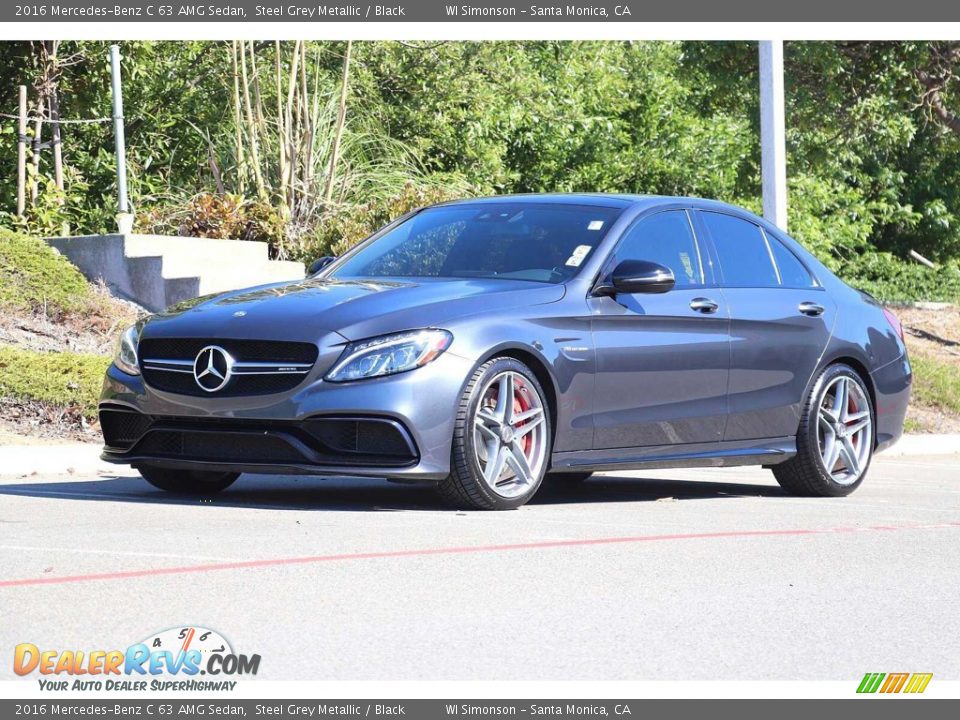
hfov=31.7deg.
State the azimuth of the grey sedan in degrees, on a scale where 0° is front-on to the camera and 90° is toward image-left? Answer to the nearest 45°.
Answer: approximately 45°

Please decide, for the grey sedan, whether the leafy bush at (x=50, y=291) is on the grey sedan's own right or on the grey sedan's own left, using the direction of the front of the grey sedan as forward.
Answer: on the grey sedan's own right

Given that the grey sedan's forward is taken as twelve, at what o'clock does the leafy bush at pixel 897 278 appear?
The leafy bush is roughly at 5 o'clock from the grey sedan.

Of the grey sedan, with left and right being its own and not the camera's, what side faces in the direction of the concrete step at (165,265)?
right

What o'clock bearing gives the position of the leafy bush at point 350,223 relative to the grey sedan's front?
The leafy bush is roughly at 4 o'clock from the grey sedan.

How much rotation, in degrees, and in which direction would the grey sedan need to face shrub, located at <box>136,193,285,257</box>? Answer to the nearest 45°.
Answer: approximately 135° to its right

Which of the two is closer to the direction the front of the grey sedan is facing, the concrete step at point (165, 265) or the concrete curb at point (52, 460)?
the concrete curb

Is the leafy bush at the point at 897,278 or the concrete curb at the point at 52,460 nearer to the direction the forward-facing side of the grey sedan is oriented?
the concrete curb

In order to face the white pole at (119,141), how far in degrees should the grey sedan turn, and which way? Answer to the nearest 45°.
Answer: approximately 90° to its right

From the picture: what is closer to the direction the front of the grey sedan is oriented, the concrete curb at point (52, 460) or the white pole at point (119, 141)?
the concrete curb

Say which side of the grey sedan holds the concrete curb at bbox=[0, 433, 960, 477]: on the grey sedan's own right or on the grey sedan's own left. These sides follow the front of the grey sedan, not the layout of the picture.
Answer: on the grey sedan's own right
